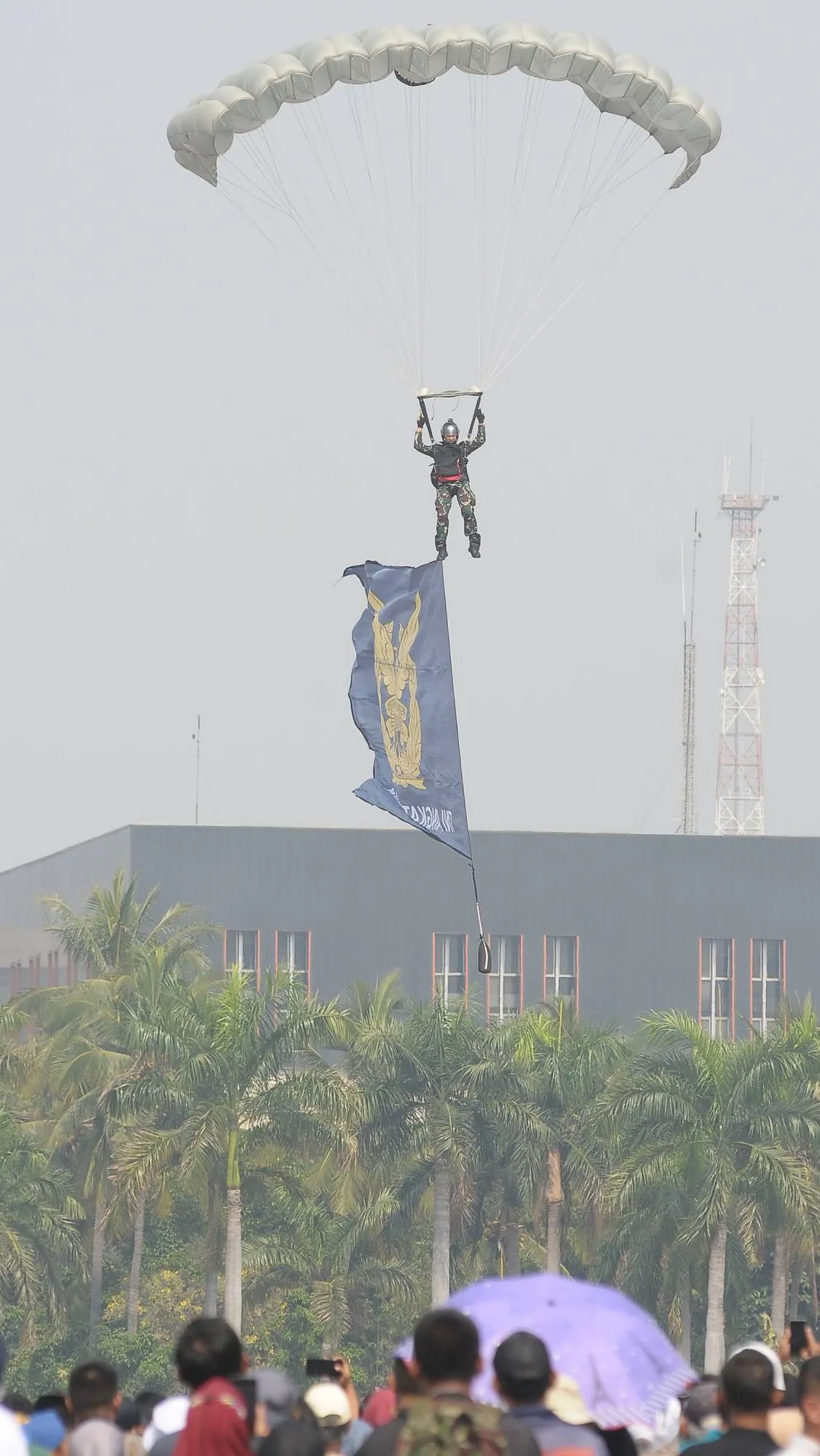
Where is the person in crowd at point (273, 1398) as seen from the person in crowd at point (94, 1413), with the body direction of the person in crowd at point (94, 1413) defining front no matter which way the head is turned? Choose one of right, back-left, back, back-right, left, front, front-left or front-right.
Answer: front-right

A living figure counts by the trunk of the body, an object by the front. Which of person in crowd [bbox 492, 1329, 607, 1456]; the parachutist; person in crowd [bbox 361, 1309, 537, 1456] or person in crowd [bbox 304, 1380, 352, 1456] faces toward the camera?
the parachutist

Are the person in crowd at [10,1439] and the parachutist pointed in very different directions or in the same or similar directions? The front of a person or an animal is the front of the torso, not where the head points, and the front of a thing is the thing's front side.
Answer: very different directions

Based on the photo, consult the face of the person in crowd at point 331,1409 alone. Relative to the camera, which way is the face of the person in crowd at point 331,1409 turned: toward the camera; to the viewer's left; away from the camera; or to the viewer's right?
away from the camera

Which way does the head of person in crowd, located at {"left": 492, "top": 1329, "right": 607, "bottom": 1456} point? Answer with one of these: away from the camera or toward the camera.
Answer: away from the camera

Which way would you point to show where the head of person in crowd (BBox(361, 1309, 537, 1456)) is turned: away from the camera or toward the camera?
away from the camera

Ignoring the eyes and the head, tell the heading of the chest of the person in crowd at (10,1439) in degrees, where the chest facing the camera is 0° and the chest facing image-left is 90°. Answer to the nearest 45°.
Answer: approximately 180°

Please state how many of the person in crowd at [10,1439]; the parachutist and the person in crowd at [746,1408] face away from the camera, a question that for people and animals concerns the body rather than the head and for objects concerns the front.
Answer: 2

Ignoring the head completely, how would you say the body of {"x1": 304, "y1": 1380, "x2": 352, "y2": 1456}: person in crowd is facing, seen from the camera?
away from the camera

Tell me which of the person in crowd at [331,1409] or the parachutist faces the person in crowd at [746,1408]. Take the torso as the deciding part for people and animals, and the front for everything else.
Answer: the parachutist

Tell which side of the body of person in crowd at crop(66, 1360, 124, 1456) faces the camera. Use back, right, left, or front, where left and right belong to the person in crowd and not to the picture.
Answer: back

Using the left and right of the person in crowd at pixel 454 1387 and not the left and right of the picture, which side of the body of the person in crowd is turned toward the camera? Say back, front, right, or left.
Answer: back

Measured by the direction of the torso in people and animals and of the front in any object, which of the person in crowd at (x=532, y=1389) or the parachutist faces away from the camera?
the person in crowd
